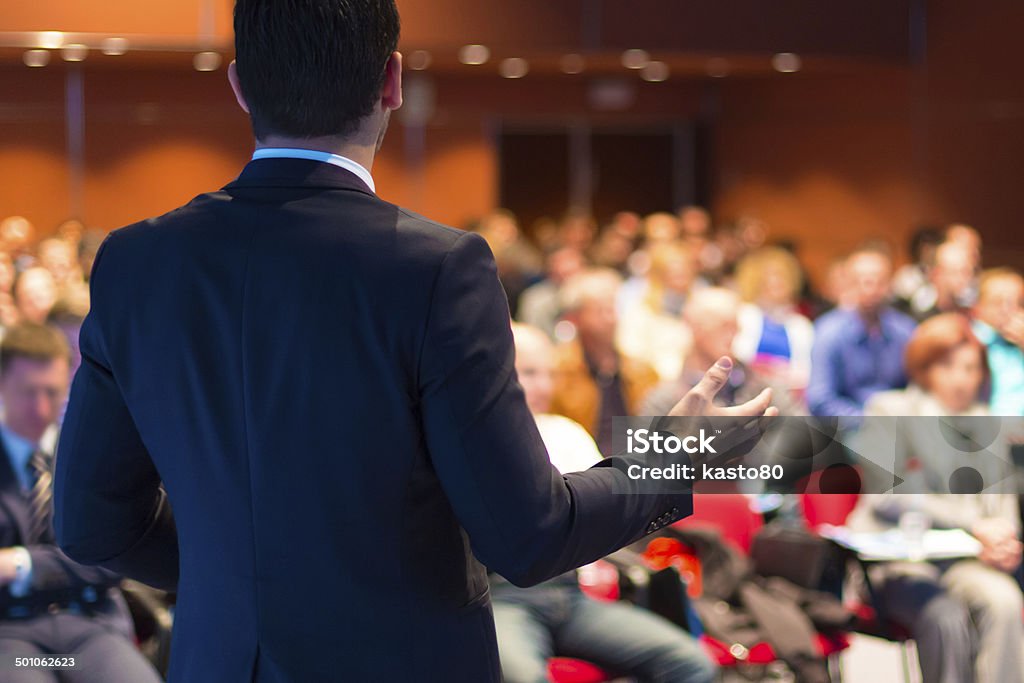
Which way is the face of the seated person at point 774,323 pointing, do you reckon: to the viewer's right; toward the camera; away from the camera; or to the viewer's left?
toward the camera

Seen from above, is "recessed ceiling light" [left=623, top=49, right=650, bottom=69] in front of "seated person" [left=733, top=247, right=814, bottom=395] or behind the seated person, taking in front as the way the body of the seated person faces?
behind

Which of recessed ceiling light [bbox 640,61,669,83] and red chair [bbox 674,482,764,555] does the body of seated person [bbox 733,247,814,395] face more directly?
the red chair

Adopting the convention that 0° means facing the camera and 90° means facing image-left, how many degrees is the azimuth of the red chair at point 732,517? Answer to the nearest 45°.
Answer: approximately 45°

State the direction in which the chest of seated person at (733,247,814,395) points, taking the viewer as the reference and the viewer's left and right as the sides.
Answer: facing the viewer

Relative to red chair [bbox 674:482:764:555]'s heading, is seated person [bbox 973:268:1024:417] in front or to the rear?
to the rear

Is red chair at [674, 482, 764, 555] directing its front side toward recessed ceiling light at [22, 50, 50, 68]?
no

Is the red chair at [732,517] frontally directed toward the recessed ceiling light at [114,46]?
no

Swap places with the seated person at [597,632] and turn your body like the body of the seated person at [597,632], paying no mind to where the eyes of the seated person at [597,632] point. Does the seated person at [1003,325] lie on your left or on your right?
on your left

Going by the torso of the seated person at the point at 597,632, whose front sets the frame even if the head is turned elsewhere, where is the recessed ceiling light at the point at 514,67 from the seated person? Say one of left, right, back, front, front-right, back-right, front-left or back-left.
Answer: back-left

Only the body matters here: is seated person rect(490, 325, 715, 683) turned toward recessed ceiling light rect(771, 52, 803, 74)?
no

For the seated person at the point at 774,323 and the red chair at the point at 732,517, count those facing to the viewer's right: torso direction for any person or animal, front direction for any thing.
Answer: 0

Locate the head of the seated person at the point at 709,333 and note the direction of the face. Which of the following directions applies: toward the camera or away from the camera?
toward the camera
